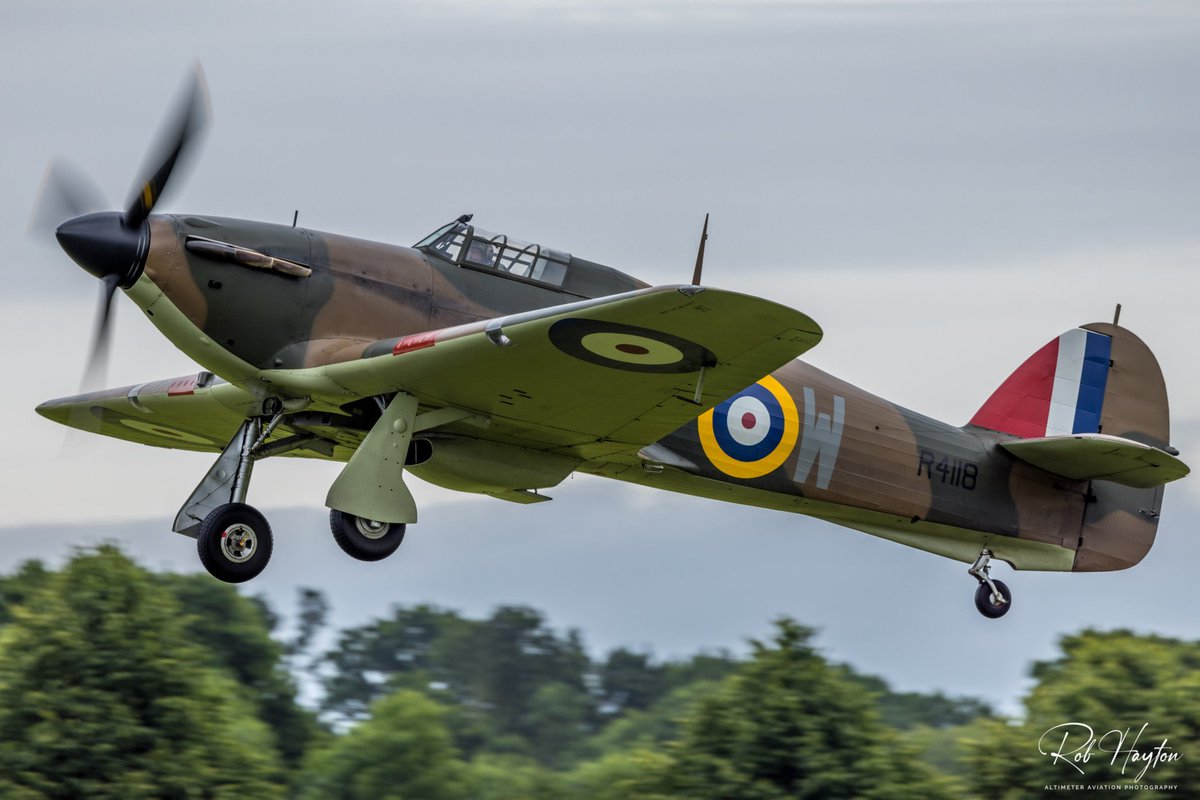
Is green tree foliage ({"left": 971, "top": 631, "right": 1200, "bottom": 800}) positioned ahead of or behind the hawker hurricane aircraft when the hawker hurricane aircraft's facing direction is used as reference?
behind

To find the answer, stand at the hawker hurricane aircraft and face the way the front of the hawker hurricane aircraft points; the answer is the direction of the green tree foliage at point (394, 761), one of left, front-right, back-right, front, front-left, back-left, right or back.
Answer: back-right

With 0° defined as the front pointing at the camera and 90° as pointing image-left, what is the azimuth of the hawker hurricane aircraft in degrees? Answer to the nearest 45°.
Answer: approximately 45°

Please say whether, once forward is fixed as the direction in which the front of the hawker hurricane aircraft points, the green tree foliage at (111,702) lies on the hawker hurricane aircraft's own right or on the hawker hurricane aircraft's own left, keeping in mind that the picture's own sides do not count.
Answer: on the hawker hurricane aircraft's own right

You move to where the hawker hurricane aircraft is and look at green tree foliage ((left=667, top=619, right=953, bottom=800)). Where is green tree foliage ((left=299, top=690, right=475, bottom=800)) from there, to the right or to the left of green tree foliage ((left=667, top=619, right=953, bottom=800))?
left
